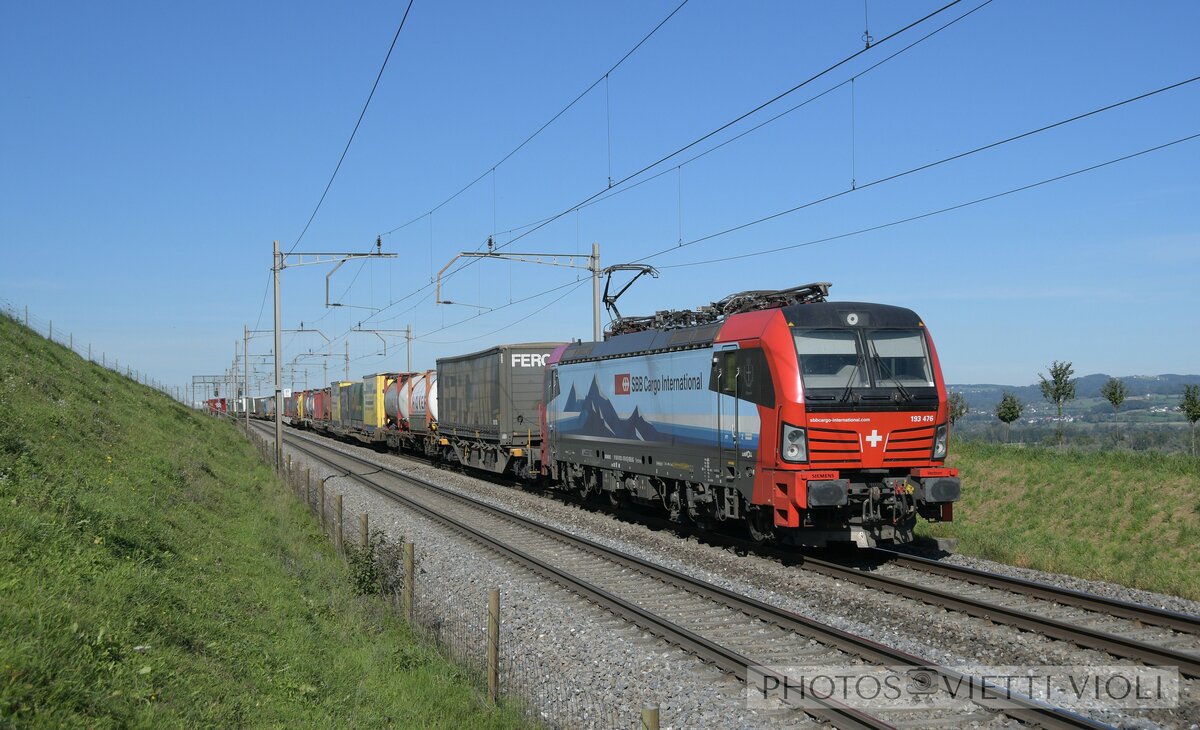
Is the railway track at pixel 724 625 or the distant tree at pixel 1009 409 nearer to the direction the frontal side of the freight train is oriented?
the railway track

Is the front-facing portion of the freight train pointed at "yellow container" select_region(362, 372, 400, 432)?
no

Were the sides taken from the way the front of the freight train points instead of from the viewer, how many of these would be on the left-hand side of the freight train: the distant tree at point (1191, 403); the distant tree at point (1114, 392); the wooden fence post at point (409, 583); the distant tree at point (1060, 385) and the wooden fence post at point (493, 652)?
3

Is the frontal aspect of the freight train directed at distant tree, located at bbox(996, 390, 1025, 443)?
no

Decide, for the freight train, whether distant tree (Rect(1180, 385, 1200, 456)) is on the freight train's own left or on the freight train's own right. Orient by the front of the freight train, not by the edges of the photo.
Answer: on the freight train's own left

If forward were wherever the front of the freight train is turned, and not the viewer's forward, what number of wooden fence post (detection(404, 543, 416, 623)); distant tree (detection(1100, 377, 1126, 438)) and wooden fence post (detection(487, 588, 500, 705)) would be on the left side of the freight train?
1

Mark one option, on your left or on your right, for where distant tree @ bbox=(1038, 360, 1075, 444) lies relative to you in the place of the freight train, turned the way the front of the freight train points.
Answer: on your left

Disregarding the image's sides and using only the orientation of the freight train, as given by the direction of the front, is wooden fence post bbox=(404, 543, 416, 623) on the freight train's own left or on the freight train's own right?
on the freight train's own right

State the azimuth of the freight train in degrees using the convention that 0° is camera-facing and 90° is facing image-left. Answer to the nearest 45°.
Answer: approximately 315°

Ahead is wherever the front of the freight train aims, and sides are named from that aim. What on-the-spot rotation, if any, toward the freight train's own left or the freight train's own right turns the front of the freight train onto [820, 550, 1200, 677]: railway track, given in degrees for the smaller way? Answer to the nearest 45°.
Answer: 0° — it already faces it

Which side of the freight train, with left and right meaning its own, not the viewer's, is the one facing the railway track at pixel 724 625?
right

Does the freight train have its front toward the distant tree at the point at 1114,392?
no

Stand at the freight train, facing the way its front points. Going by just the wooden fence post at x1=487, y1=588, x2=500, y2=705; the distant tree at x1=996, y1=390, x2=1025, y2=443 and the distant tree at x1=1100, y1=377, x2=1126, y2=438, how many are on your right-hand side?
1

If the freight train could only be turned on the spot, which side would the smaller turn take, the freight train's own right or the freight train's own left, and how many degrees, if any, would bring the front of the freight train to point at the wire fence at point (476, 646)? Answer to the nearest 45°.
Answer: approximately 90° to the freight train's own right

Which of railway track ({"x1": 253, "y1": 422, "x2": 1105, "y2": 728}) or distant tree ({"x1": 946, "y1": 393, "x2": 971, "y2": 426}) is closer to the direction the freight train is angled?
the railway track
